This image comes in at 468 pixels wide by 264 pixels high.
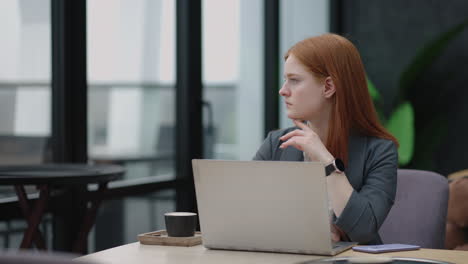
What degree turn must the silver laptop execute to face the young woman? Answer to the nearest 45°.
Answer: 0° — it already faces them

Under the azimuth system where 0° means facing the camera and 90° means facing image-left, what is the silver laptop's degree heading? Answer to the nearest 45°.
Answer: approximately 225°

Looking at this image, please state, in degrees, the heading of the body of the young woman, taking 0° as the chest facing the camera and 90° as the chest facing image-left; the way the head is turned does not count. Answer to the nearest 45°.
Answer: approximately 45°

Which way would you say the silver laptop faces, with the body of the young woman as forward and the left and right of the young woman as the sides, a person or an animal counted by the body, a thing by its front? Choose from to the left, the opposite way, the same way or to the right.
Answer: the opposite way

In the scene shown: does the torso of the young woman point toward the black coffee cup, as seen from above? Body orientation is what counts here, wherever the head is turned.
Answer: yes

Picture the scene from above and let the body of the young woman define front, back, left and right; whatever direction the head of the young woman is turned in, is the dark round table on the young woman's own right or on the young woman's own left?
on the young woman's own right

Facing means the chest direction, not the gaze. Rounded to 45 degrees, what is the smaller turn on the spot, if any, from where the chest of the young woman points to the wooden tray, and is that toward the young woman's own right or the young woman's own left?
0° — they already face it

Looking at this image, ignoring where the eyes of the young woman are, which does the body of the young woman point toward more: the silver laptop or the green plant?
the silver laptop

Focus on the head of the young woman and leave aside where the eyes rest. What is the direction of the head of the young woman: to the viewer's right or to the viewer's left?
to the viewer's left
